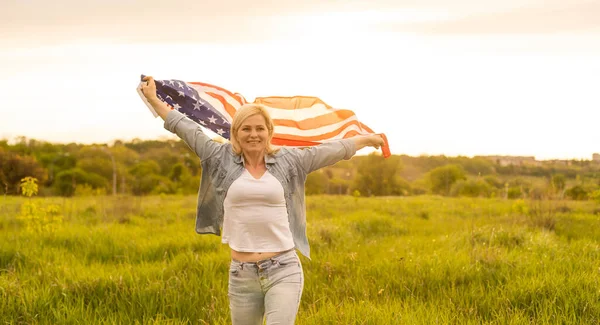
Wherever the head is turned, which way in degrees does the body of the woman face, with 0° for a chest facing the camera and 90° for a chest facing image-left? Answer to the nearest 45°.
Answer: approximately 0°

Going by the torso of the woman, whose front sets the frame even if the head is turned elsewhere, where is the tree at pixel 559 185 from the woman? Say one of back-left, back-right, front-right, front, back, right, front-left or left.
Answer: back-left
